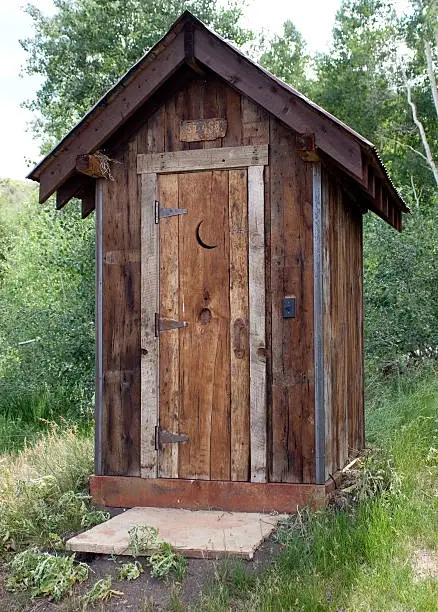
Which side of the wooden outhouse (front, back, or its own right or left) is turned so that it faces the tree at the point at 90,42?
back

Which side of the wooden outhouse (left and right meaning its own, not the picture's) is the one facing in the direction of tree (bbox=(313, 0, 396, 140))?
back

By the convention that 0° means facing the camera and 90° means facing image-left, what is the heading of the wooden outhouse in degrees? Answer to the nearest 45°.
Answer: approximately 0°

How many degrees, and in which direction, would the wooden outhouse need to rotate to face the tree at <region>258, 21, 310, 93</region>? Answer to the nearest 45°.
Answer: approximately 180°

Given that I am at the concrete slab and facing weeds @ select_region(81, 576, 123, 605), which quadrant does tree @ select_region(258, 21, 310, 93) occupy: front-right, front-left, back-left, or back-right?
back-right
